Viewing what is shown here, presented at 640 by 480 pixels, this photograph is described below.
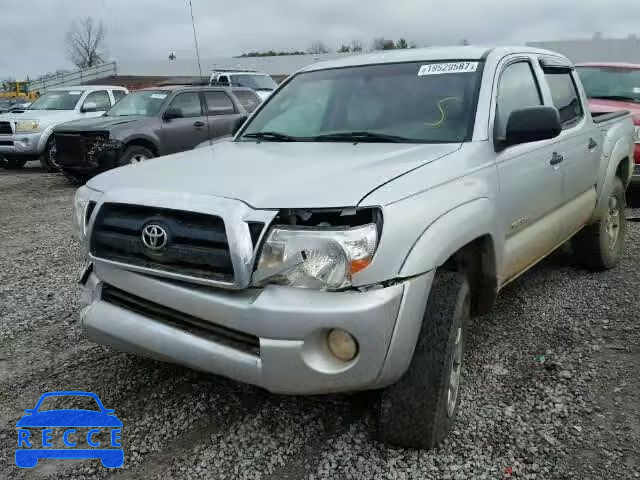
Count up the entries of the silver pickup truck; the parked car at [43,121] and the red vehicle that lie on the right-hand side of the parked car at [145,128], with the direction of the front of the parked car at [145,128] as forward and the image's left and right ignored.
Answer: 1

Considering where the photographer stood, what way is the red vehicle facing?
facing the viewer

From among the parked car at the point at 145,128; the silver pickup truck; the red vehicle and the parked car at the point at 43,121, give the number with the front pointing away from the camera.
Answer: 0

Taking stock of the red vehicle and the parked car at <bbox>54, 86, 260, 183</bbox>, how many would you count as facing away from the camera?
0

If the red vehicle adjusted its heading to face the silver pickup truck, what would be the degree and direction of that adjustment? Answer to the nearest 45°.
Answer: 0° — it already faces it

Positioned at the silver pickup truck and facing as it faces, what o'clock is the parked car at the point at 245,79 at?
The parked car is roughly at 4 o'clock from the silver pickup truck.

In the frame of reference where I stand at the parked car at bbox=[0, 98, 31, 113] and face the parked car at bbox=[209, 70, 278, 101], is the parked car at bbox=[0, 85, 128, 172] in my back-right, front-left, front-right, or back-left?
front-right

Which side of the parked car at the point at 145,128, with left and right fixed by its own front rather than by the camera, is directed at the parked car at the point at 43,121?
right

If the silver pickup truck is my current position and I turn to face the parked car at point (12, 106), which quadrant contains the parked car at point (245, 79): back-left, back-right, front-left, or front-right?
front-right

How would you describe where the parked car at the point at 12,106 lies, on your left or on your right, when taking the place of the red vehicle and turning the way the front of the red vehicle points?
on your right

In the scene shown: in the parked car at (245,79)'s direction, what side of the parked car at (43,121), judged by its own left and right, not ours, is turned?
back

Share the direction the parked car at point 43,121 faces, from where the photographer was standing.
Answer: facing the viewer and to the left of the viewer

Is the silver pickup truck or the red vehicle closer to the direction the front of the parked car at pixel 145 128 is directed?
the silver pickup truck

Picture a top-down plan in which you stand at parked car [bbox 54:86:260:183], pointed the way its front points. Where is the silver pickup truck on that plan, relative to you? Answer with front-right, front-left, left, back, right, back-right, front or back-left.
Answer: front-left

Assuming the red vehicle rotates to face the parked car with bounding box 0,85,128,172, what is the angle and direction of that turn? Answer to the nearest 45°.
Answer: approximately 90° to its right

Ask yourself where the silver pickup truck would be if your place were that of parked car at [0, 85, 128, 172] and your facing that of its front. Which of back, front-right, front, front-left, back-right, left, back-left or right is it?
front-left
